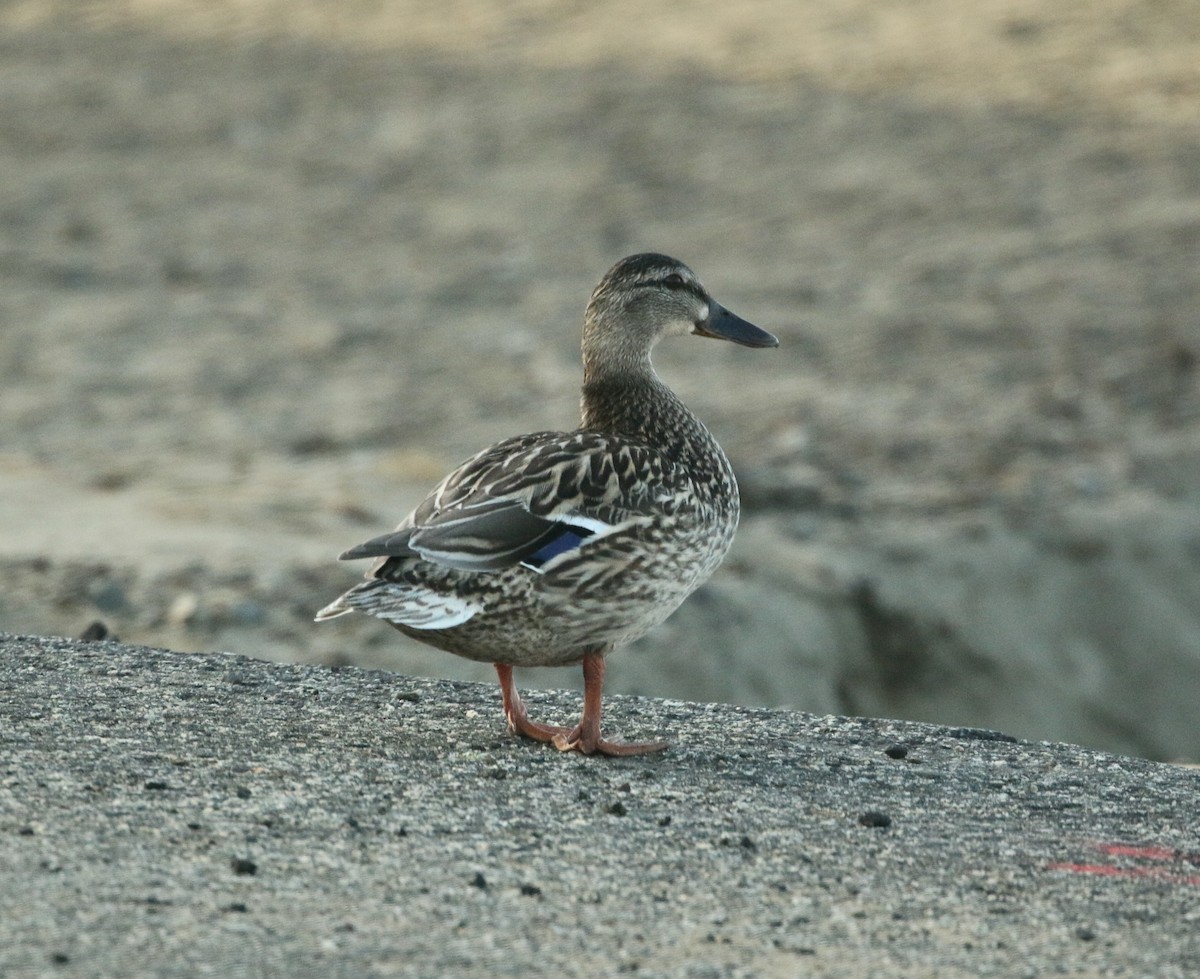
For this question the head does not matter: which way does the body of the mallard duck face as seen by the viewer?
to the viewer's right
